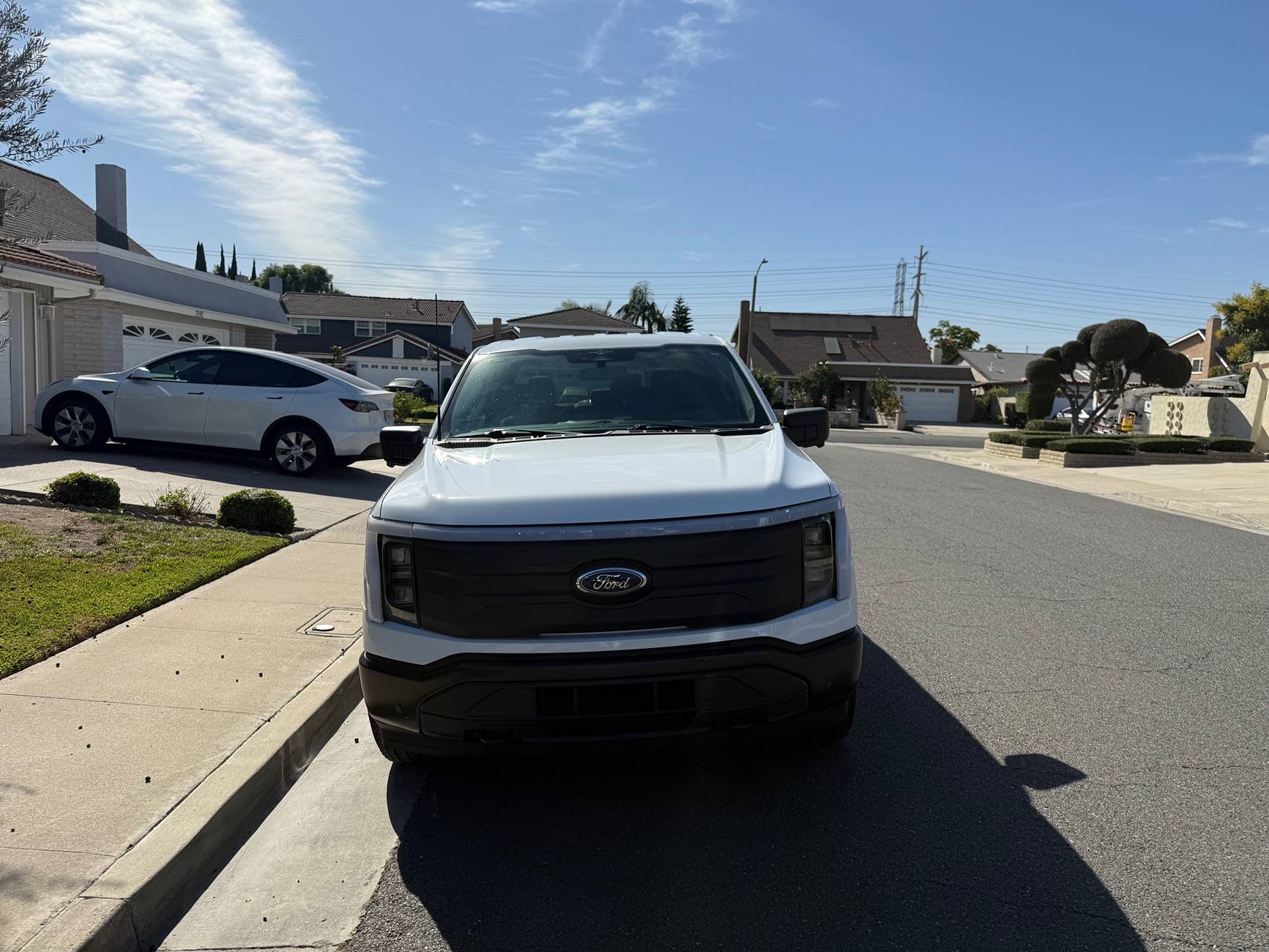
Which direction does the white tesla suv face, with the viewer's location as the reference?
facing to the left of the viewer

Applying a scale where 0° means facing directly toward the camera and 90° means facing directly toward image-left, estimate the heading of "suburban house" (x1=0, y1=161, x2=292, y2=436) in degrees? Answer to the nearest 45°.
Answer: approximately 315°

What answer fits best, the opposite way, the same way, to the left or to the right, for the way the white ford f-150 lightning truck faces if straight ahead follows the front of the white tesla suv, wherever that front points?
to the left

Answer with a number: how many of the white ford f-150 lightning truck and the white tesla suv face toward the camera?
1

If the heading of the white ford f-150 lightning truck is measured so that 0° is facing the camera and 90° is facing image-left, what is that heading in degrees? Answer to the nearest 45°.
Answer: approximately 0°

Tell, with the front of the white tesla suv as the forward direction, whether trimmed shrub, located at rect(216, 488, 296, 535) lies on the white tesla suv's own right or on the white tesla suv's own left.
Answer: on the white tesla suv's own left

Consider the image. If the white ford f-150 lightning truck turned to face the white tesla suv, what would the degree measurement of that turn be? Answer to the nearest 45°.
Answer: approximately 135° to its right

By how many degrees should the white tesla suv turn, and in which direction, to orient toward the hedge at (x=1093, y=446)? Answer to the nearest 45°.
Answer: approximately 180°

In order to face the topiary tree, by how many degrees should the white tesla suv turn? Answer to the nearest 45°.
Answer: approximately 180°

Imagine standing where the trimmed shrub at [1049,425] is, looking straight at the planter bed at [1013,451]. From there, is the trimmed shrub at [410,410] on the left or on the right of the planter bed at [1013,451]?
right

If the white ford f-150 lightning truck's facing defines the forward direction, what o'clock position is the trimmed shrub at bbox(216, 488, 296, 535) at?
The trimmed shrub is roughly at 5 o'clock from the white ford f-150 lightning truck.

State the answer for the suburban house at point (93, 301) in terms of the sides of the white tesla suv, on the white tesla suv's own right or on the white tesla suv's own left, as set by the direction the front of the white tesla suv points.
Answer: on the white tesla suv's own right

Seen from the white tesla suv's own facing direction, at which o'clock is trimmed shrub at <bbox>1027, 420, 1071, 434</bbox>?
The trimmed shrub is roughly at 5 o'clock from the white tesla suv.
